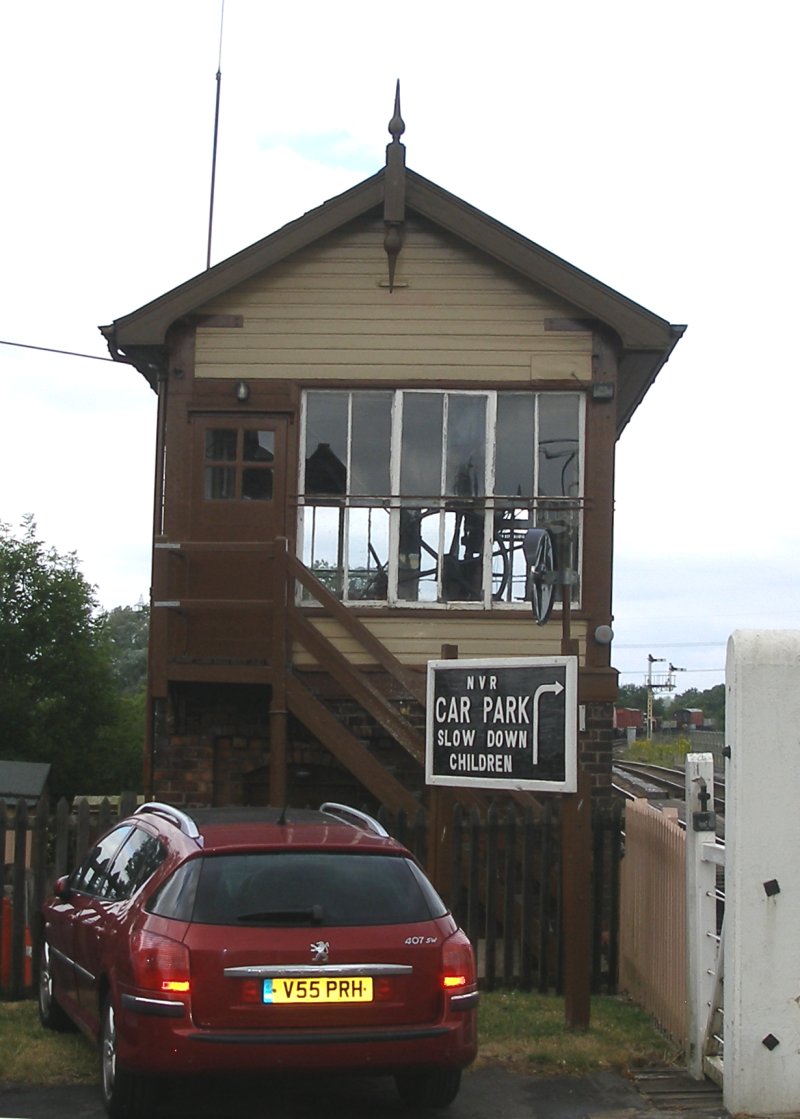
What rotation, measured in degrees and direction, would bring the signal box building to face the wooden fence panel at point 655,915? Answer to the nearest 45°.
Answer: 0° — it already faces it

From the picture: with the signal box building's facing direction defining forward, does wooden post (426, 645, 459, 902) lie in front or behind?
in front

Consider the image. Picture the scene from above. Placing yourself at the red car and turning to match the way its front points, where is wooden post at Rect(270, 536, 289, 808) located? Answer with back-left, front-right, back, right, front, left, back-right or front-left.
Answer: front-right

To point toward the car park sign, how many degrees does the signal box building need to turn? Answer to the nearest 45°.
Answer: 0° — it already faces it

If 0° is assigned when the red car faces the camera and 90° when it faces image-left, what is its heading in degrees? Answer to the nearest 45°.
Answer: approximately 135°

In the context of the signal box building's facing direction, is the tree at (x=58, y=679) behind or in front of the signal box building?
behind

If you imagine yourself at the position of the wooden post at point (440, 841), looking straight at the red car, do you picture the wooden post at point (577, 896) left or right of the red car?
left

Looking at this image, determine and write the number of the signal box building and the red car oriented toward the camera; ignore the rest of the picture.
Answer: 1
